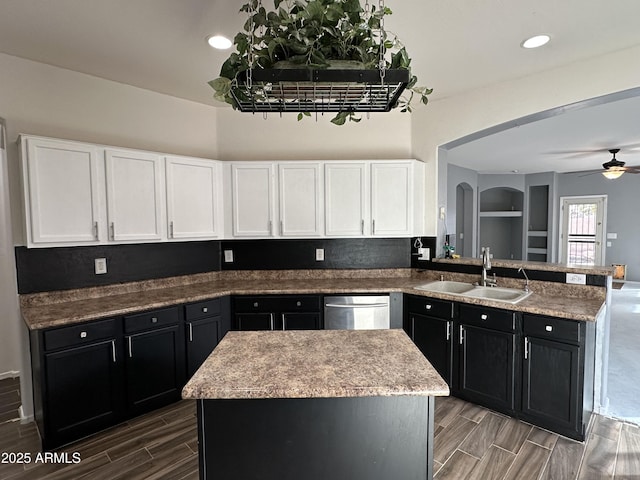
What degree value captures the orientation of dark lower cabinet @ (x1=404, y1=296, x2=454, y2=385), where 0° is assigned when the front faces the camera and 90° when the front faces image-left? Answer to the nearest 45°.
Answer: approximately 45°

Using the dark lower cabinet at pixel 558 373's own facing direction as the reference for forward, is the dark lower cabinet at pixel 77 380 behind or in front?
in front

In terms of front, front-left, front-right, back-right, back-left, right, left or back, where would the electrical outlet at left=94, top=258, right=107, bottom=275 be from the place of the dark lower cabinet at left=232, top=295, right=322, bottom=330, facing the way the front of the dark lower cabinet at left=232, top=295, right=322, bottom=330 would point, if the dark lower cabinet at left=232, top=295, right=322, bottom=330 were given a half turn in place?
left

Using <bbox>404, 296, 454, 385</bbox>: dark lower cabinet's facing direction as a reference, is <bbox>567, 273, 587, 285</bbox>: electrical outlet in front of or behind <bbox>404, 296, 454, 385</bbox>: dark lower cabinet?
behind

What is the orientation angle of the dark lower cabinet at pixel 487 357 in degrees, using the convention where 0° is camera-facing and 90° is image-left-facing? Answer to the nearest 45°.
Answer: approximately 45°

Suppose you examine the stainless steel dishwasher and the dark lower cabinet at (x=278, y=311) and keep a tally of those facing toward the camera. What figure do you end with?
2

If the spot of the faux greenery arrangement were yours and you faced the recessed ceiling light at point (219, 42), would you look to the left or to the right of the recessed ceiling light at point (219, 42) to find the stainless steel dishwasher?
right

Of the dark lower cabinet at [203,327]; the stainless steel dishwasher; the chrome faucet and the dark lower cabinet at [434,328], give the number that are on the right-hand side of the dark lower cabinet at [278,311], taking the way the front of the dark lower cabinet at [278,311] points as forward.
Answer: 1

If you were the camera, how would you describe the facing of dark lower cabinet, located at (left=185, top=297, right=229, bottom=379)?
facing the viewer and to the right of the viewer

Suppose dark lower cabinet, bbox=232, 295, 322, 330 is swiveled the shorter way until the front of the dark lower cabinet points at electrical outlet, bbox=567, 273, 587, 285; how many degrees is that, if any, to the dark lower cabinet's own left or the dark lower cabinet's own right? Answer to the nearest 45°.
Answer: approximately 90° to the dark lower cabinet's own left
